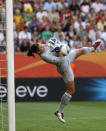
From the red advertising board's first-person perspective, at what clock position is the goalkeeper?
The goalkeeper is roughly at 12 o'clock from the red advertising board.

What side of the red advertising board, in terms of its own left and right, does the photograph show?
front
